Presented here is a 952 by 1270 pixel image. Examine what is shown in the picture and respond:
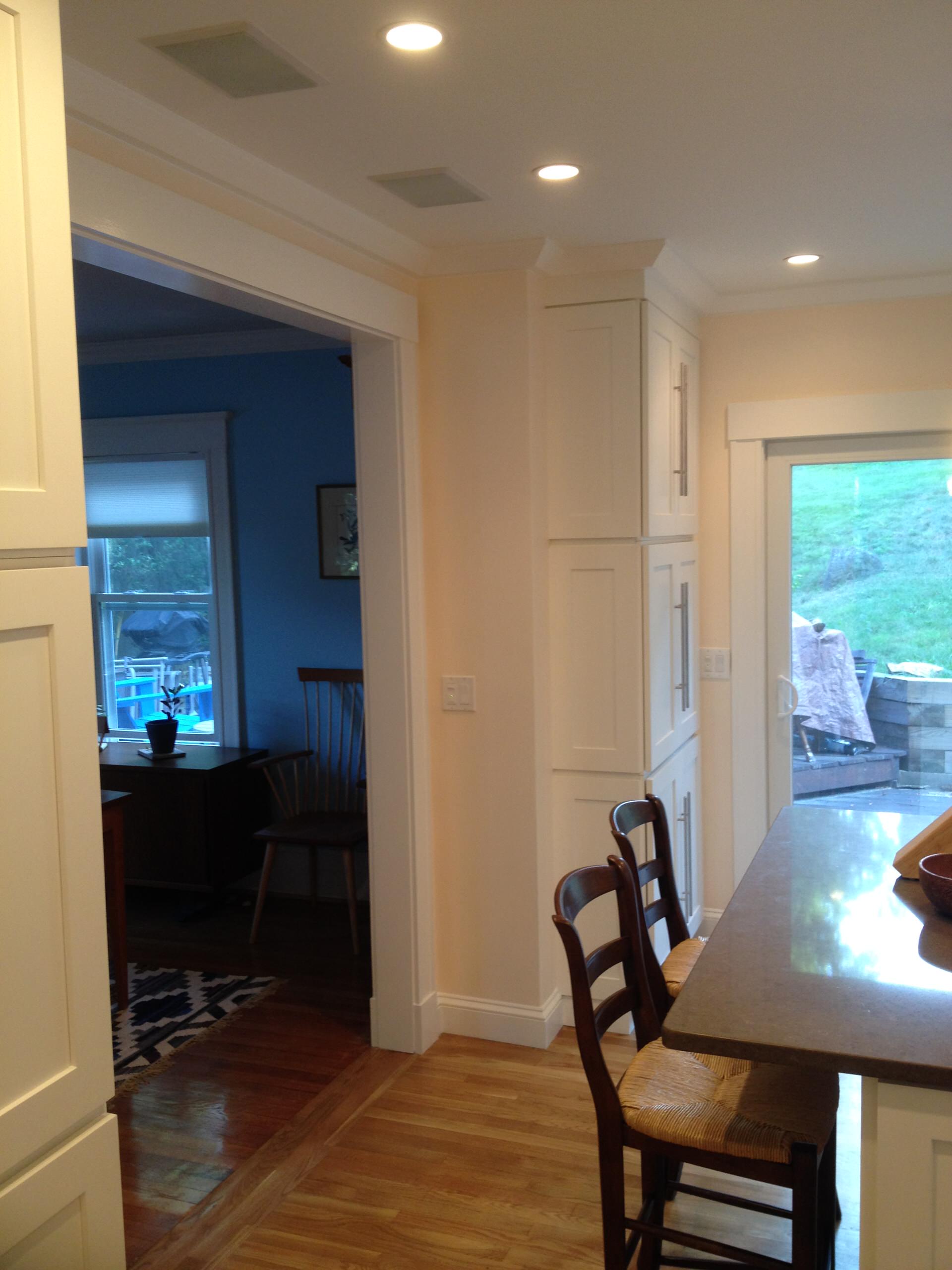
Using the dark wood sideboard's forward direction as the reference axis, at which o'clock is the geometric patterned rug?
The geometric patterned rug is roughly at 12 o'clock from the dark wood sideboard.

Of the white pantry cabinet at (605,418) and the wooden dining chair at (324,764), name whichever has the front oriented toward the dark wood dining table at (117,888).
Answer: the wooden dining chair

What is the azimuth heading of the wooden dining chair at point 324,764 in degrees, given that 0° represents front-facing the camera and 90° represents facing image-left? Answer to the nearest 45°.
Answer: approximately 45°

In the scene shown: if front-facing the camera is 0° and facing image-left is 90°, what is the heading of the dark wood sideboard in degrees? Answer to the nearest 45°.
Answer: approximately 0°

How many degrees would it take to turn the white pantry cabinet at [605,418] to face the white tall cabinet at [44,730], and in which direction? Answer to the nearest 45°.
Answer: approximately 45° to its right

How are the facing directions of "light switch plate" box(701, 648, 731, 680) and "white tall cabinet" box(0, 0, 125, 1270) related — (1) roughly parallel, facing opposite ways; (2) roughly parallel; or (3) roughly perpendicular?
roughly perpendicular
